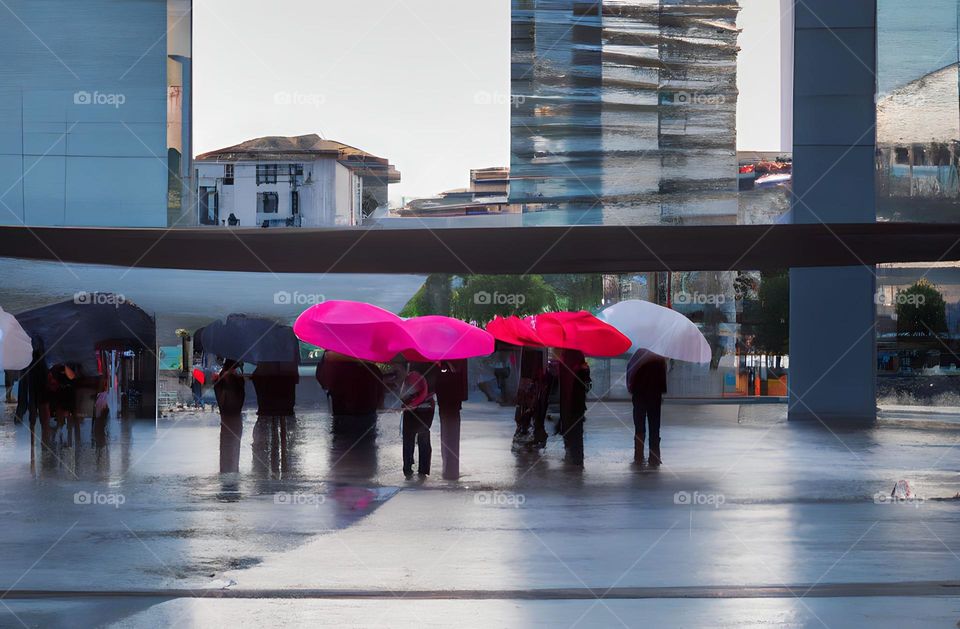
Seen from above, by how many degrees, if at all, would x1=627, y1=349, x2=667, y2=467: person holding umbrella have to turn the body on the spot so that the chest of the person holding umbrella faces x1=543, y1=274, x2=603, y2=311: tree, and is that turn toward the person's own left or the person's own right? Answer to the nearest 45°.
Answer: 0° — they already face it

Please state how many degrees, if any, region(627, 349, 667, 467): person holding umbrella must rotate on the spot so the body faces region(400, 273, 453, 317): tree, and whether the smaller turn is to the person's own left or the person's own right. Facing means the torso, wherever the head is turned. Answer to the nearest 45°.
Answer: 0° — they already face it

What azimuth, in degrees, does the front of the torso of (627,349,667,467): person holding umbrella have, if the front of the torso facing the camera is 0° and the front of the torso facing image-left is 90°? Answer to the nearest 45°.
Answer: approximately 180°

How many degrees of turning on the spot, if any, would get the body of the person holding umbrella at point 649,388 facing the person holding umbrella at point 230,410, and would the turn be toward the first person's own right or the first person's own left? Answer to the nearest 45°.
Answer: approximately 90° to the first person's own left

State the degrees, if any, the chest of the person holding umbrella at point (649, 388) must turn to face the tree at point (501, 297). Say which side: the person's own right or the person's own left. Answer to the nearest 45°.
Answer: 0° — they already face it

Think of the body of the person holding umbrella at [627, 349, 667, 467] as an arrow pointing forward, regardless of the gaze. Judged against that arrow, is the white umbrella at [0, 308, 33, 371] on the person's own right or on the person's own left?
on the person's own left

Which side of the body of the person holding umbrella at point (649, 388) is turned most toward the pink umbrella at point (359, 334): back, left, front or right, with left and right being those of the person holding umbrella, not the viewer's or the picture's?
left

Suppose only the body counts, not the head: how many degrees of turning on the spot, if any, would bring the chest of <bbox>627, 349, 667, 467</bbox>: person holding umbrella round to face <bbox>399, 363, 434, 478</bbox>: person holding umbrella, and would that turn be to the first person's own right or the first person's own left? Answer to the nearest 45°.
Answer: approximately 135° to the first person's own left

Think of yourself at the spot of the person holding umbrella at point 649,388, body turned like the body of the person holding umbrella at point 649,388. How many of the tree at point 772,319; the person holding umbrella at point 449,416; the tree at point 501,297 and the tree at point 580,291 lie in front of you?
3
